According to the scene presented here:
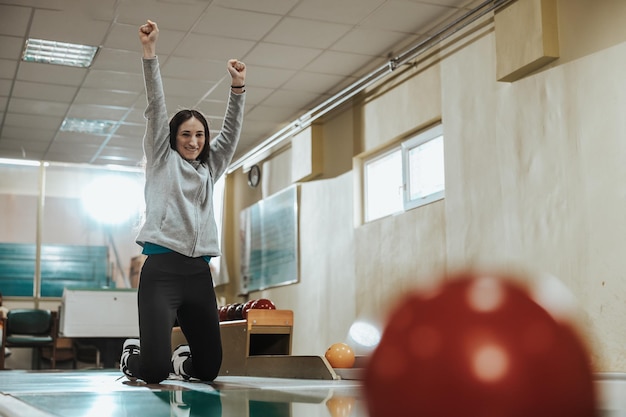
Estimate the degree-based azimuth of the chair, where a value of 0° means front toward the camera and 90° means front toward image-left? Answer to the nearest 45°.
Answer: approximately 0°

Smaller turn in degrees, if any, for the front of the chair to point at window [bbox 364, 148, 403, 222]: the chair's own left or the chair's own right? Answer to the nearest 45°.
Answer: approximately 45° to the chair's own left

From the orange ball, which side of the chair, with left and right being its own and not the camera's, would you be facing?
front

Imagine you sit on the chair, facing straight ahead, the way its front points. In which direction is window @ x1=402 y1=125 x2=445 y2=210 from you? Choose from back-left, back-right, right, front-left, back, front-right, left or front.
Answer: front-left

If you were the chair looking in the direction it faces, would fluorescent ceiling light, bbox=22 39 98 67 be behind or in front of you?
in front

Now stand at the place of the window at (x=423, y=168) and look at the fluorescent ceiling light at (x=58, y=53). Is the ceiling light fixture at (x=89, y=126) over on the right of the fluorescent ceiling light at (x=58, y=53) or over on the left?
right

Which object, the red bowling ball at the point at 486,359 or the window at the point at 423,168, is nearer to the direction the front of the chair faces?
the red bowling ball

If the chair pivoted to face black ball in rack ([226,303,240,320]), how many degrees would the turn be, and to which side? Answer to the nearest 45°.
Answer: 0° — it already faces it
